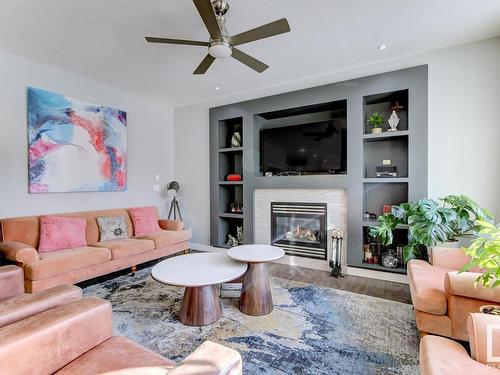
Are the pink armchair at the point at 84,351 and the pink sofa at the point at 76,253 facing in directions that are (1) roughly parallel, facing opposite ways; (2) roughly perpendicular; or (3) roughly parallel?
roughly perpendicular

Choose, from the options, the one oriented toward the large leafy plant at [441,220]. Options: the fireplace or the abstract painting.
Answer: the abstract painting

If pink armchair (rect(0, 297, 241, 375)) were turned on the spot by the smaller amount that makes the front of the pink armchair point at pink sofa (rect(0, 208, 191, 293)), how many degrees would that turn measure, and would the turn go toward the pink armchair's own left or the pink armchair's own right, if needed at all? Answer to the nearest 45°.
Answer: approximately 45° to the pink armchair's own left

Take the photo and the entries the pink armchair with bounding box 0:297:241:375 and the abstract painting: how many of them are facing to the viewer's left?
0

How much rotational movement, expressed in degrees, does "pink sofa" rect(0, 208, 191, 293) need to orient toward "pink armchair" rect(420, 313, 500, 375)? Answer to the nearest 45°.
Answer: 0° — it already faces it

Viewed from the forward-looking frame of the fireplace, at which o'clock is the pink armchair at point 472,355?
The pink armchair is roughly at 10 o'clock from the fireplace.

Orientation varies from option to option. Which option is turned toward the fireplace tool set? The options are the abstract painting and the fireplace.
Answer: the abstract painting

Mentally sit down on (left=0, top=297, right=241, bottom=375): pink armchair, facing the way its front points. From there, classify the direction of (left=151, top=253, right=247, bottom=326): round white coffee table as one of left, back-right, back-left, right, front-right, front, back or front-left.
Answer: front

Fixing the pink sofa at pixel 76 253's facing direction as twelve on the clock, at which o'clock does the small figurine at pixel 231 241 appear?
The small figurine is roughly at 10 o'clock from the pink sofa.

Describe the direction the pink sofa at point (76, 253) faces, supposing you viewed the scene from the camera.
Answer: facing the viewer and to the right of the viewer

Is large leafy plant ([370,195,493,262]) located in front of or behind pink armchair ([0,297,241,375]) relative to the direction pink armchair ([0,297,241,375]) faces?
in front

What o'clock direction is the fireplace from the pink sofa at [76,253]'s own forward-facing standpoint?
The fireplace is roughly at 11 o'clock from the pink sofa.

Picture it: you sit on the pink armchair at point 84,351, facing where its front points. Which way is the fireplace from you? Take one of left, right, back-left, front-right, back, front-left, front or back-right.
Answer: front

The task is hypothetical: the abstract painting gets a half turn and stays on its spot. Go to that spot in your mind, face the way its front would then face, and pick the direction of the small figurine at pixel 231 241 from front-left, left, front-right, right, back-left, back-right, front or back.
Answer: back-right

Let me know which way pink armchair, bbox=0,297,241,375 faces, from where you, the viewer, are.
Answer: facing away from the viewer and to the right of the viewer

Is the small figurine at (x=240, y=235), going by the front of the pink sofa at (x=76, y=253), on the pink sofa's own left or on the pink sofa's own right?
on the pink sofa's own left

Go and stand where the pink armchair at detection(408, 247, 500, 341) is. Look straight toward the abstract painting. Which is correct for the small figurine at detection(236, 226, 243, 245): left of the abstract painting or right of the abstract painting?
right

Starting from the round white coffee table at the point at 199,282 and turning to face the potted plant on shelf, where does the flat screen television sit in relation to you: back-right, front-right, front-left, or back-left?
front-left

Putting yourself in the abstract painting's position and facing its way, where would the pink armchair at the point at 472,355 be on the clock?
The pink armchair is roughly at 1 o'clock from the abstract painting.
